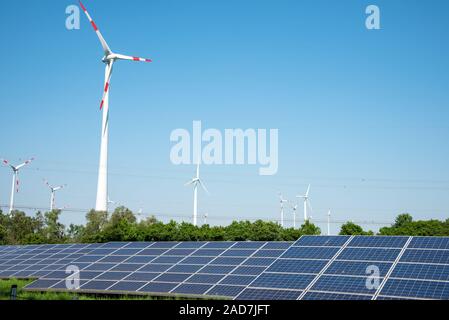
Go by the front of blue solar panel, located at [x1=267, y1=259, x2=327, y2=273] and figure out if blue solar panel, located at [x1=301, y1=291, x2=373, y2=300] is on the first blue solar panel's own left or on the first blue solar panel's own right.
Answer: on the first blue solar panel's own left

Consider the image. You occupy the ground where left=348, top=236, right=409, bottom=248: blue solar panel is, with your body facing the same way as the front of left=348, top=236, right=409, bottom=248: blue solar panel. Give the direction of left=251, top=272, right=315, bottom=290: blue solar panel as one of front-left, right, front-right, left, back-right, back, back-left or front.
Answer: front-right

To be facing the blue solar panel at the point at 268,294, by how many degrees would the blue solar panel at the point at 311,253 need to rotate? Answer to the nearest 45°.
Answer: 0° — it already faces it

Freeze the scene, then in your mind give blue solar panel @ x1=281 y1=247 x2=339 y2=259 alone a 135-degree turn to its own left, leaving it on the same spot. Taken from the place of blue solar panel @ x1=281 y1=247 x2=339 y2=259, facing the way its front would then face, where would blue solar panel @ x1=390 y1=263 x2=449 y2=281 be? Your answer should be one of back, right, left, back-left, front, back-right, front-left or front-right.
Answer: right

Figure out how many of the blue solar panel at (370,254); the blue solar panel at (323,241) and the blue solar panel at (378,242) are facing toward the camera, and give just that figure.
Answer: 3

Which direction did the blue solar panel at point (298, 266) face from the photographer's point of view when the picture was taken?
facing the viewer and to the left of the viewer

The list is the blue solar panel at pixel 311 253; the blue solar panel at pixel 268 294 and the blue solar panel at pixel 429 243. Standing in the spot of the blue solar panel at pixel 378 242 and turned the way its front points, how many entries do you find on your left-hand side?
1

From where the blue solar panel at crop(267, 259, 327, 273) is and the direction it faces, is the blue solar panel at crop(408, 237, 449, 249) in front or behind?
behind

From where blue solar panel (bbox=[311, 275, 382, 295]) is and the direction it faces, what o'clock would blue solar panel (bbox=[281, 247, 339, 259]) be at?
blue solar panel (bbox=[281, 247, 339, 259]) is roughly at 4 o'clock from blue solar panel (bbox=[311, 275, 382, 295]).

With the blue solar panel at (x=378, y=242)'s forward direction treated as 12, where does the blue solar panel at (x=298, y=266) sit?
the blue solar panel at (x=298, y=266) is roughly at 2 o'clock from the blue solar panel at (x=378, y=242).

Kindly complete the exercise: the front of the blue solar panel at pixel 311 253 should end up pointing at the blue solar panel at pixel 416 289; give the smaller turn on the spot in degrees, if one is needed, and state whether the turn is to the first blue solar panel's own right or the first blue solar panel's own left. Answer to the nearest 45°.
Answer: approximately 45° to the first blue solar panel's own left

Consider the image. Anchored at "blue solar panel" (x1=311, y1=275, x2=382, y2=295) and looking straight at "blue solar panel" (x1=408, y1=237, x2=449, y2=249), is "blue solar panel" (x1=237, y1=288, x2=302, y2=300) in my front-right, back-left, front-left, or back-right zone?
back-left
